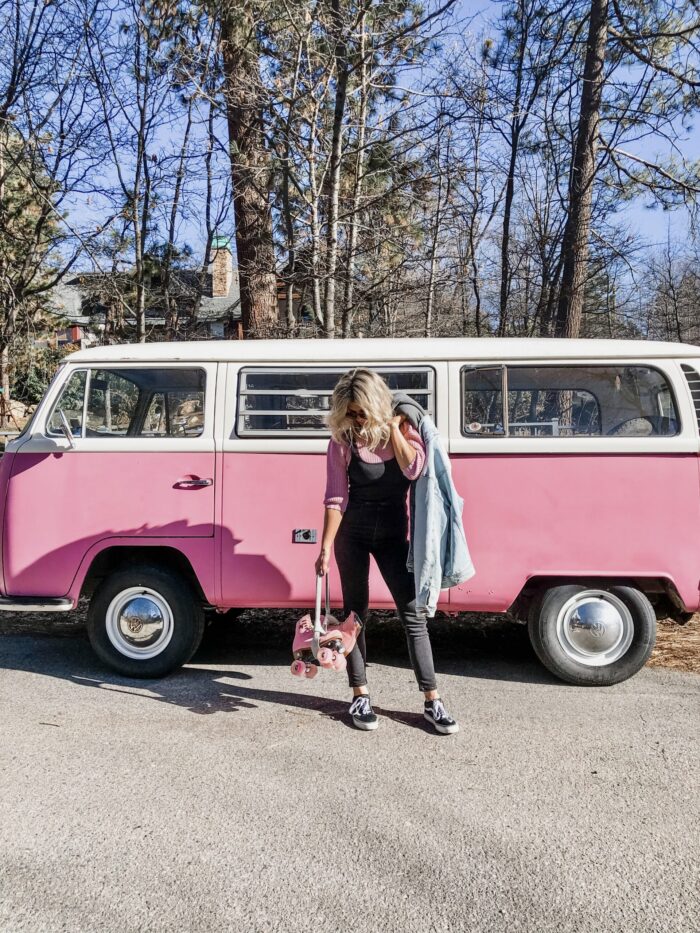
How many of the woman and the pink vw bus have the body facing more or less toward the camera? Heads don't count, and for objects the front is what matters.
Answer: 1

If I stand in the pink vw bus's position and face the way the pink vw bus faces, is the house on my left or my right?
on my right

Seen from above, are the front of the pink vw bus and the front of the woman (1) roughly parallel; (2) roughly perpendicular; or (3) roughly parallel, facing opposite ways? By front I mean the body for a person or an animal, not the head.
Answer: roughly perpendicular

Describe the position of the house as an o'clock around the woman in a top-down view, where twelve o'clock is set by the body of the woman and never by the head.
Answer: The house is roughly at 5 o'clock from the woman.

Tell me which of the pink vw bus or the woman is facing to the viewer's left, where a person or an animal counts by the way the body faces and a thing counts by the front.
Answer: the pink vw bus

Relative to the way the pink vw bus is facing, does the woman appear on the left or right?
on its left

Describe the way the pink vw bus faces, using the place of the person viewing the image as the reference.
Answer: facing to the left of the viewer

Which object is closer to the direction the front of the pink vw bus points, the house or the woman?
the house
